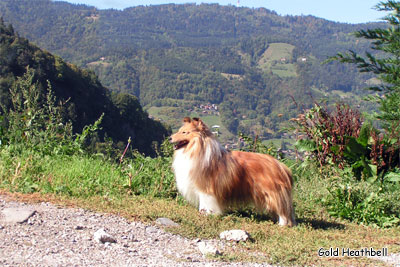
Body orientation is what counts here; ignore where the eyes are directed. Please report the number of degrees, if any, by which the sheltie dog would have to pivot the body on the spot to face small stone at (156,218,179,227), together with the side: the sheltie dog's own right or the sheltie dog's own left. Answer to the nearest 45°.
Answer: approximately 45° to the sheltie dog's own left

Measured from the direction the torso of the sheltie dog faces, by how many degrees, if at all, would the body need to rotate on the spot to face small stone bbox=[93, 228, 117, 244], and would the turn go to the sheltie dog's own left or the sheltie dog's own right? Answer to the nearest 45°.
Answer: approximately 45° to the sheltie dog's own left

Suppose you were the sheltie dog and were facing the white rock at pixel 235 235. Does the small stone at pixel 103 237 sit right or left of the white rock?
right

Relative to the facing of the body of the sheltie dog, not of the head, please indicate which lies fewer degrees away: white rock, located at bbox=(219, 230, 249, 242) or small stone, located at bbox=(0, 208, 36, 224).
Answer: the small stone

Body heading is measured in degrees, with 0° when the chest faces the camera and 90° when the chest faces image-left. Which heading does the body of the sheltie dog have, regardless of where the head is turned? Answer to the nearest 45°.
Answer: approximately 90°

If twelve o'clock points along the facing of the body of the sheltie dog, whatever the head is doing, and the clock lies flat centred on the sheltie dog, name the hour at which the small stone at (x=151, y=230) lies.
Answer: The small stone is roughly at 10 o'clock from the sheltie dog.

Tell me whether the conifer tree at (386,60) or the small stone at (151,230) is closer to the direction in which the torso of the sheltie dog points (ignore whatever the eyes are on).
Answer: the small stone

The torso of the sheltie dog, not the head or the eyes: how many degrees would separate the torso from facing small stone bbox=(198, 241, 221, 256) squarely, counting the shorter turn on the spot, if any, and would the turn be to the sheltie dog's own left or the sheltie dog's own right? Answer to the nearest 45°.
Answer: approximately 90° to the sheltie dog's own left

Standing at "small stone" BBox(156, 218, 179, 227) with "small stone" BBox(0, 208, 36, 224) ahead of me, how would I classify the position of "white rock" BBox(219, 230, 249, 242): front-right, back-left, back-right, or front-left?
back-left

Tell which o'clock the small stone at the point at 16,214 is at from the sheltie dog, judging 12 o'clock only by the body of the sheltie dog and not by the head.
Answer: The small stone is roughly at 11 o'clock from the sheltie dog.

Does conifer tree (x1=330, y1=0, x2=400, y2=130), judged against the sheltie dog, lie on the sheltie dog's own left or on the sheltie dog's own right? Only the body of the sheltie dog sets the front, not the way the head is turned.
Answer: on the sheltie dog's own right

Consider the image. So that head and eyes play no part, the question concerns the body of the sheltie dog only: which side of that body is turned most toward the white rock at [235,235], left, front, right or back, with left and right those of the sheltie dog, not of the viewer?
left

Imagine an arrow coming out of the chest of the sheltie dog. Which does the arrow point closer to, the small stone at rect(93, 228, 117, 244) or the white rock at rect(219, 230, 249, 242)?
the small stone
